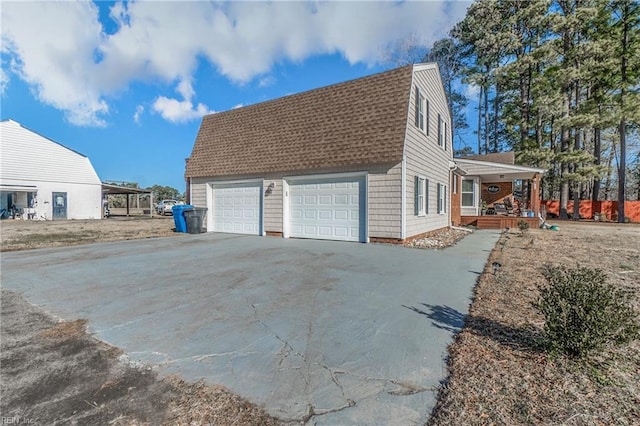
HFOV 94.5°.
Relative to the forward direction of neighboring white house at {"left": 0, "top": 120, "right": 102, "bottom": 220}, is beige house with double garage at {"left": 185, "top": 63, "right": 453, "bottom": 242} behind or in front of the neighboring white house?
in front

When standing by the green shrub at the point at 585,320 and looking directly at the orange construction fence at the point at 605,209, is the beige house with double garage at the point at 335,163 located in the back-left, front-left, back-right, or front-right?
front-left

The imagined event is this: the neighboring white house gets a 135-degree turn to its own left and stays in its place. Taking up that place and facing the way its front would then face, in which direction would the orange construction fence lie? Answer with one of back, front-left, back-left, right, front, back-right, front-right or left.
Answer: right

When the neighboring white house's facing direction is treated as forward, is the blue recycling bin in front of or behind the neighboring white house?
in front

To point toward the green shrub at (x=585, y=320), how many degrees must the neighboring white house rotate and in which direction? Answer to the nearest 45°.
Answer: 0° — it already faces it

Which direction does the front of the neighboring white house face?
toward the camera
